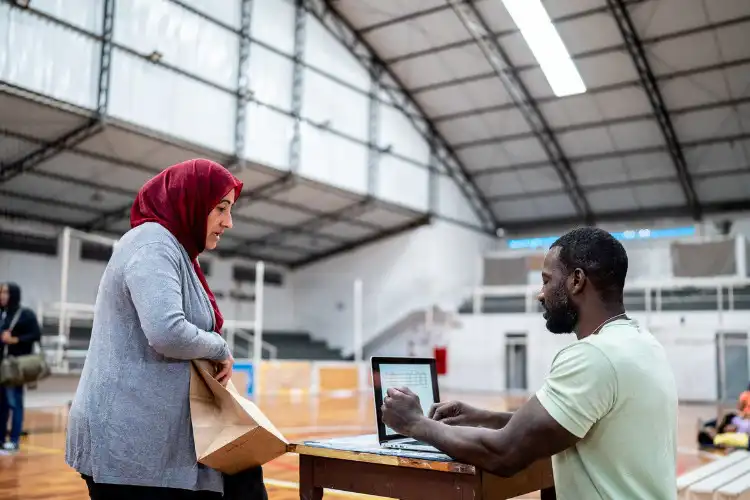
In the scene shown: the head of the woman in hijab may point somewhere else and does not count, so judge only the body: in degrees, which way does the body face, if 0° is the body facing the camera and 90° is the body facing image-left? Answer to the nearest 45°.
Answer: approximately 270°

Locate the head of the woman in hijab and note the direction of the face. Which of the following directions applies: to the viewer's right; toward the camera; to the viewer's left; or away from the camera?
to the viewer's right

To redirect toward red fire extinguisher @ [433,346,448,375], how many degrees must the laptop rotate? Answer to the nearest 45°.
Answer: approximately 135° to its left
